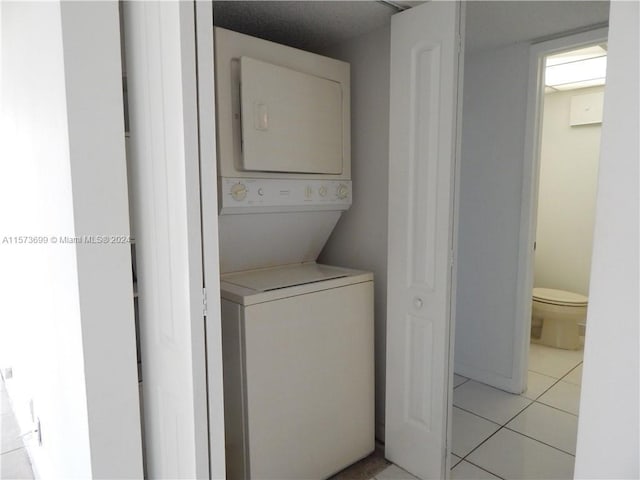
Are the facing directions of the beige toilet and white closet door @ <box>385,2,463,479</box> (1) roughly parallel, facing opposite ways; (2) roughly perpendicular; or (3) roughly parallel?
roughly perpendicular

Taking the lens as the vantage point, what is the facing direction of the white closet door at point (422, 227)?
facing the viewer and to the left of the viewer

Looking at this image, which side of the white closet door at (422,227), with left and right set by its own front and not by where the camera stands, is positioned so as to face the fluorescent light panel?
back

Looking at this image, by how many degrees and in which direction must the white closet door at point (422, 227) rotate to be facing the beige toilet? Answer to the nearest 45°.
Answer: approximately 180°

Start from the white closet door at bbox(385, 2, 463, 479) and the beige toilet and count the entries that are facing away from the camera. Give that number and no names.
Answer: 0
